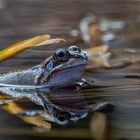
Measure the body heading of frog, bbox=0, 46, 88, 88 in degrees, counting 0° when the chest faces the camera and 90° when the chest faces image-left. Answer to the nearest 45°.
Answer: approximately 315°
